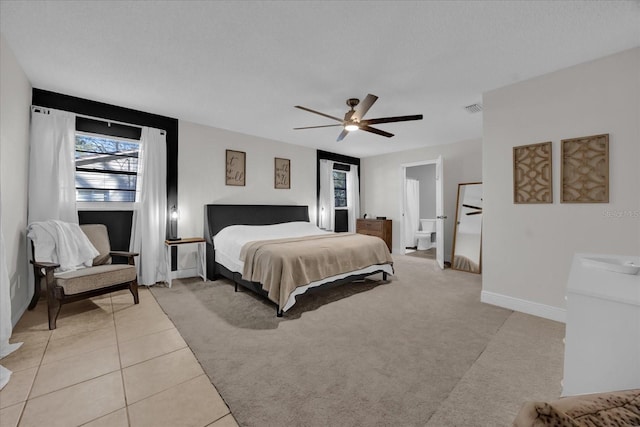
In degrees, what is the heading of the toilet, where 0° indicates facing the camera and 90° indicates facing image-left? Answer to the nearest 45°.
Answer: approximately 45°

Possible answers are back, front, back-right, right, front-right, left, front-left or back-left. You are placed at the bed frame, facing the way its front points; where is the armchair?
right

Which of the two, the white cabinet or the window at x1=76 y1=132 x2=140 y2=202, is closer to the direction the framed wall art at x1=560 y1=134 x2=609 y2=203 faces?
the window

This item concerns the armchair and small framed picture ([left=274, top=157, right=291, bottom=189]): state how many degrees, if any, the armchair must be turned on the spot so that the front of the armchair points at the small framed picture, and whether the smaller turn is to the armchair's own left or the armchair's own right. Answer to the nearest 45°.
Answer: approximately 45° to the armchair's own left

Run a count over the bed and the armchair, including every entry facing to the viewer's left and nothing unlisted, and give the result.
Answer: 0

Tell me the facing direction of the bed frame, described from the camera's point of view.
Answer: facing the viewer and to the right of the viewer

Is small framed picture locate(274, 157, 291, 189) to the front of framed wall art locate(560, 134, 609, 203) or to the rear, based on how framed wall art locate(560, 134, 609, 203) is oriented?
to the front

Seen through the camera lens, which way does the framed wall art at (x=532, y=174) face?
facing the viewer and to the left of the viewer

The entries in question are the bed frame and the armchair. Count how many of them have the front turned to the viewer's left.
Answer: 0

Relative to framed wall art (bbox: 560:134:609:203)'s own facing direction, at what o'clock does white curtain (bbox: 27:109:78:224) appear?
The white curtain is roughly at 12 o'clock from the framed wall art.

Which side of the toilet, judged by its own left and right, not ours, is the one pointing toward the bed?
front
